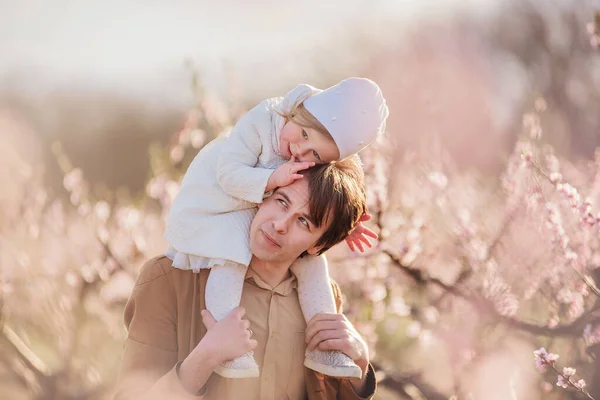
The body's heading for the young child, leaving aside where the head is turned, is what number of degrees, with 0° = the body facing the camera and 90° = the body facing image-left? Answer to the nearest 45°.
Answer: approximately 315°
